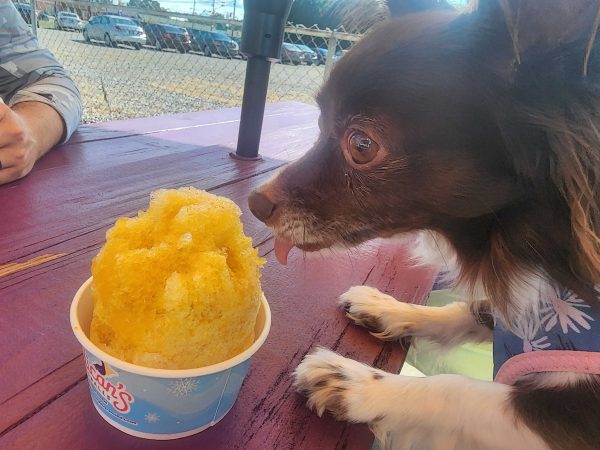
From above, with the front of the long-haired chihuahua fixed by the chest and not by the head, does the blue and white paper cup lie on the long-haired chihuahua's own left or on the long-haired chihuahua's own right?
on the long-haired chihuahua's own left

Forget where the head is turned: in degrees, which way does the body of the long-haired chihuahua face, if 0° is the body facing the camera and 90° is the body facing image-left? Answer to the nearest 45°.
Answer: approximately 90°
